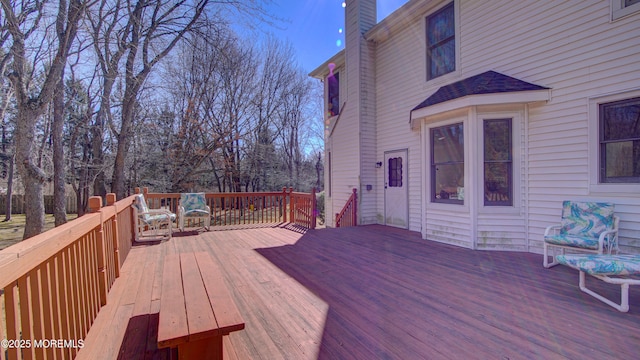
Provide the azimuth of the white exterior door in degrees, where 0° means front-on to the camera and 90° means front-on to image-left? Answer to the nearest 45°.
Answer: approximately 45°

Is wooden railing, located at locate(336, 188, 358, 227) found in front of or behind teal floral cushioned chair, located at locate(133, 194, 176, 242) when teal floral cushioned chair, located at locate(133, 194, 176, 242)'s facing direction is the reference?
in front

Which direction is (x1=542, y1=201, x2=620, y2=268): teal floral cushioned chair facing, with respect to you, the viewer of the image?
facing the viewer and to the left of the viewer

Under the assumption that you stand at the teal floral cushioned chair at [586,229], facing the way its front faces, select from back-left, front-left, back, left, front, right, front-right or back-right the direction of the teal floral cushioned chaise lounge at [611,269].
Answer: front-left

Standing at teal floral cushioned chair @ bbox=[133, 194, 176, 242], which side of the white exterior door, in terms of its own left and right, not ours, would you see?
front

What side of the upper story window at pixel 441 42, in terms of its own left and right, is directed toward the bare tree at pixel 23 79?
front

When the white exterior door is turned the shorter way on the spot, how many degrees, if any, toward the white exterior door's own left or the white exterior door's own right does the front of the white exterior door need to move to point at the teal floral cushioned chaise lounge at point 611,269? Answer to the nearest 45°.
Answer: approximately 90° to the white exterior door's own left
